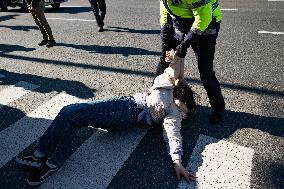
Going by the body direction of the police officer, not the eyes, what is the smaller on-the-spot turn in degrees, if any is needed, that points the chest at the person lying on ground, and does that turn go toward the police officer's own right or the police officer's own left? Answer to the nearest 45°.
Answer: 0° — they already face them

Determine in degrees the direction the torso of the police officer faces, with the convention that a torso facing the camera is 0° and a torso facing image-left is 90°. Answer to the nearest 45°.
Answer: approximately 45°
